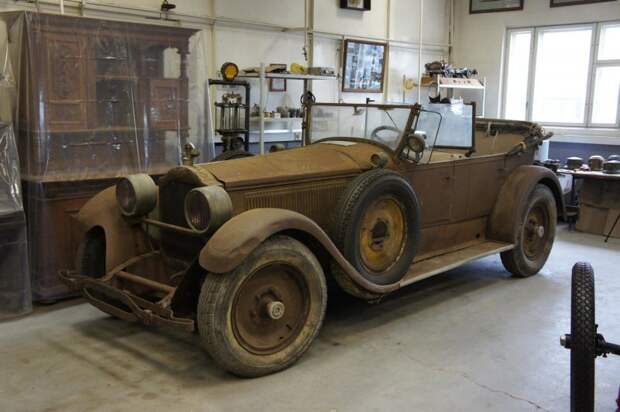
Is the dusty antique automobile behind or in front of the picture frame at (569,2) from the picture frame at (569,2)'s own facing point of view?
in front

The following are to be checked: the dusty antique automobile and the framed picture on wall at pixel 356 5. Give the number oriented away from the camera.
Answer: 0

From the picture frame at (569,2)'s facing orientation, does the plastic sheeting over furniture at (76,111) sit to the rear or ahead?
ahead

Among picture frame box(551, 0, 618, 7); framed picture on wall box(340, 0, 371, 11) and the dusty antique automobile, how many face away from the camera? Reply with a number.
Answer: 0

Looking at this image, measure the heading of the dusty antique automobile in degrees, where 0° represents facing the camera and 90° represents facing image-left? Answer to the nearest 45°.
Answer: approximately 45°

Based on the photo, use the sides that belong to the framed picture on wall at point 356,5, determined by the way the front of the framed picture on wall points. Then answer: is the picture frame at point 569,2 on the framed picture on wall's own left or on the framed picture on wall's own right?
on the framed picture on wall's own left

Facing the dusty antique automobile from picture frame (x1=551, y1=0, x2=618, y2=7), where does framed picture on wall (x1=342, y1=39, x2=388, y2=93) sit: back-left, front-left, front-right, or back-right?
front-right

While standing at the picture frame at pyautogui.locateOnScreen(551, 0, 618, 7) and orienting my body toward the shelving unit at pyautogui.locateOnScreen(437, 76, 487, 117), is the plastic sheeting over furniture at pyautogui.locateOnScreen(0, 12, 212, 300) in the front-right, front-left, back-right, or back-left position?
front-left

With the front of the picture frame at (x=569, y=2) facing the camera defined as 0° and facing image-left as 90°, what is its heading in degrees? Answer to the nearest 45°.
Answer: approximately 45°

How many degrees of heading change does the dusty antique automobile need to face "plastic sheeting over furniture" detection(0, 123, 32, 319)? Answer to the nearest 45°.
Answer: approximately 45° to its right

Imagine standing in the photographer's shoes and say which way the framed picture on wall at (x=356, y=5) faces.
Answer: facing the viewer and to the right of the viewer

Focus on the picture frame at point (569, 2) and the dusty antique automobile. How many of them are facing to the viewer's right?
0

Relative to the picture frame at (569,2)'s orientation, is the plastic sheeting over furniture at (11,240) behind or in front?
in front
